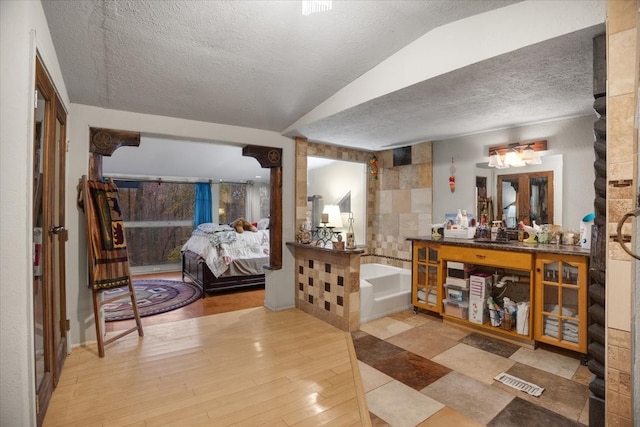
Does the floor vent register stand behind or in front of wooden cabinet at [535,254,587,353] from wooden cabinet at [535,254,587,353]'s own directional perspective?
in front

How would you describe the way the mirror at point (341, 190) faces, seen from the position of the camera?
facing the viewer and to the right of the viewer

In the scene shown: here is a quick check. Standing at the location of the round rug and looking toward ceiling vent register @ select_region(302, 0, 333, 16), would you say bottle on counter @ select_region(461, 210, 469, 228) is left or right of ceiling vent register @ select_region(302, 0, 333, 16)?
left

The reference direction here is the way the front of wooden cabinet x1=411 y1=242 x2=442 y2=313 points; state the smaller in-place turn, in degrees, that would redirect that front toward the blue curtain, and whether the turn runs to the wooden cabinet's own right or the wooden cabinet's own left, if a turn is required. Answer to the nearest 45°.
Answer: approximately 90° to the wooden cabinet's own right

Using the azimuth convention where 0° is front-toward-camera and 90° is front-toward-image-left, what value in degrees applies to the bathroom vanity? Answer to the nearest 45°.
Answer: approximately 45°

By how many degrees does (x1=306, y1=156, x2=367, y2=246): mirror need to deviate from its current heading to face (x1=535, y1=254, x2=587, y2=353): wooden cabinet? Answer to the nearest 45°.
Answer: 0° — it already faces it

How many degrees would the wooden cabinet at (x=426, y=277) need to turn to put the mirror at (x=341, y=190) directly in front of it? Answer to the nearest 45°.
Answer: approximately 90° to its right
